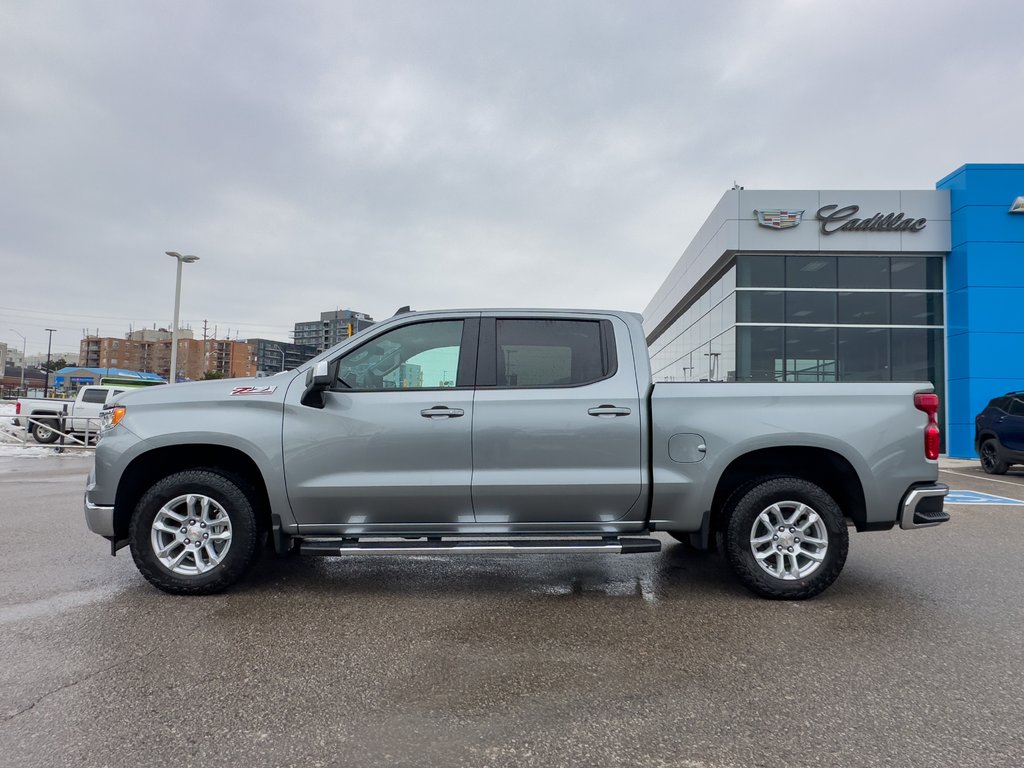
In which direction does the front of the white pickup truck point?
to the viewer's right

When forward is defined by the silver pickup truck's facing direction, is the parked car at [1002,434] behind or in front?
behind

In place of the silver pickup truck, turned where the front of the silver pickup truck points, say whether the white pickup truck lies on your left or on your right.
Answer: on your right

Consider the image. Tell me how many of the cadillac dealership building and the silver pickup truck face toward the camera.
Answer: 1

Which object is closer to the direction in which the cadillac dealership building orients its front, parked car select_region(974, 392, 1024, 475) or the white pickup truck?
the parked car

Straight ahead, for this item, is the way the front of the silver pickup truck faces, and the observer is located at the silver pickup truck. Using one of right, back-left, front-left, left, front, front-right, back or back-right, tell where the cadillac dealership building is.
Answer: back-right

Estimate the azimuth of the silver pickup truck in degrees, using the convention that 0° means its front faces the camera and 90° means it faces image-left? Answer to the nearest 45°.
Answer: approximately 90°

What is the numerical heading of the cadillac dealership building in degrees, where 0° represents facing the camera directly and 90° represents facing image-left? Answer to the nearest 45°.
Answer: approximately 0°

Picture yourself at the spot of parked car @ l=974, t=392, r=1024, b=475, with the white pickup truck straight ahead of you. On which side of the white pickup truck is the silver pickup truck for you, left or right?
left
